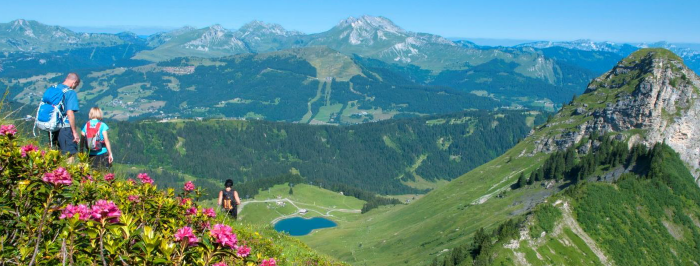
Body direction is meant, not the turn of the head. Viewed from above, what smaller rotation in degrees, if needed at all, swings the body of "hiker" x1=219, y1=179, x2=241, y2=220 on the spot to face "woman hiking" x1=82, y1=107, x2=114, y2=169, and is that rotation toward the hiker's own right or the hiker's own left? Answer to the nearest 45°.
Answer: approximately 90° to the hiker's own left

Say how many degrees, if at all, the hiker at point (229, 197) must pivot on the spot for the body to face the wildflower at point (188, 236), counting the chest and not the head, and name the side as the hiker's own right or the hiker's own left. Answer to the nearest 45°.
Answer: approximately 180°

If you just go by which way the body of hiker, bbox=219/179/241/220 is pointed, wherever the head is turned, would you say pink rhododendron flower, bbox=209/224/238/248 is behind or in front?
behind

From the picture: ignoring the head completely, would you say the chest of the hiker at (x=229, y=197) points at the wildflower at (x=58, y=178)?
no

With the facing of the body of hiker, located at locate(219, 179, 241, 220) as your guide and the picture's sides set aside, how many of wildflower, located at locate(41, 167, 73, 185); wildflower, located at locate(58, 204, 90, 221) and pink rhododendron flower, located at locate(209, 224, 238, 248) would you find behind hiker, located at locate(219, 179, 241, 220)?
3

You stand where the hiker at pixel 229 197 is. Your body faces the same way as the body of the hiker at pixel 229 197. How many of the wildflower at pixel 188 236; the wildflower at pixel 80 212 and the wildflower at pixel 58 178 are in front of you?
0

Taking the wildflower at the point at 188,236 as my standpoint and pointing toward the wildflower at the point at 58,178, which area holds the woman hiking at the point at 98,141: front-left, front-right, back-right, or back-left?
front-right

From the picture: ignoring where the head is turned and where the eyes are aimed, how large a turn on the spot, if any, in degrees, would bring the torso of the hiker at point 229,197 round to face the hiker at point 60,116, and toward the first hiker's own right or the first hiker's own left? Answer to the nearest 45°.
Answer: approximately 135° to the first hiker's own left

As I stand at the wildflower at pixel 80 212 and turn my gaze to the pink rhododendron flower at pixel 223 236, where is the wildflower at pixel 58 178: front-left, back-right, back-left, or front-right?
back-left

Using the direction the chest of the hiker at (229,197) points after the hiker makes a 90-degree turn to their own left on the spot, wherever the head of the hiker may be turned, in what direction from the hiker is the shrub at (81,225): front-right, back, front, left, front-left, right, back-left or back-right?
left

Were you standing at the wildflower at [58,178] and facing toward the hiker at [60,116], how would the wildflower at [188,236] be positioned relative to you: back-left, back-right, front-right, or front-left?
back-right

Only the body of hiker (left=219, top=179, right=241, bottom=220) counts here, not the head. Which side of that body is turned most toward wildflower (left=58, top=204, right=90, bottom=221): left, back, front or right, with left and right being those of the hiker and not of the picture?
back

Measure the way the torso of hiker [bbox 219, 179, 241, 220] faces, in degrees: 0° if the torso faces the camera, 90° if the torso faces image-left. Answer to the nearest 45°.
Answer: approximately 180°
